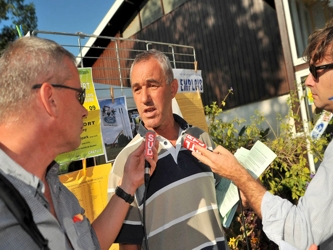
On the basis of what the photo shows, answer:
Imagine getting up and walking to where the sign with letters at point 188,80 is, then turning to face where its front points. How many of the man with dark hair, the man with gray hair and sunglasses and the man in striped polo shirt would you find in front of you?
3

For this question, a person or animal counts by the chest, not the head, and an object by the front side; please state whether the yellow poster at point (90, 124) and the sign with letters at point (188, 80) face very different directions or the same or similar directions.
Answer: same or similar directions

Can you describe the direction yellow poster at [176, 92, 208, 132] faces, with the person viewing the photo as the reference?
facing the viewer

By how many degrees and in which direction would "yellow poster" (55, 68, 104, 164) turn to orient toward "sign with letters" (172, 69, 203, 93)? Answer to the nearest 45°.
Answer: approximately 135° to its left

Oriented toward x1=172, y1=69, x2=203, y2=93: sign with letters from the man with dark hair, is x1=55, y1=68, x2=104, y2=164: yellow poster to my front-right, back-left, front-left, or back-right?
front-left

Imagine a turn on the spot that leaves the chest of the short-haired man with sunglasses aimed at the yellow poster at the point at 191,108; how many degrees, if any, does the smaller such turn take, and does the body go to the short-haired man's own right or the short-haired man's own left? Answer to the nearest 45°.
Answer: approximately 90° to the short-haired man's own left

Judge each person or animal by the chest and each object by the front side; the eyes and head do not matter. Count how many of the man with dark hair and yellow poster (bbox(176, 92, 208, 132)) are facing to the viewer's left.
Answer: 1

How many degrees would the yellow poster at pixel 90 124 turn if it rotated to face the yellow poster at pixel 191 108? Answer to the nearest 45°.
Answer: approximately 135° to its left

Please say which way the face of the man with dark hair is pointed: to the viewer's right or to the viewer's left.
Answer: to the viewer's left

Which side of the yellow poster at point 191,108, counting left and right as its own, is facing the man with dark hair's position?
front

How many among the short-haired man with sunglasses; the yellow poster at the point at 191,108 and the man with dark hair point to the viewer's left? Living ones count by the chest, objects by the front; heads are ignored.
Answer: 1

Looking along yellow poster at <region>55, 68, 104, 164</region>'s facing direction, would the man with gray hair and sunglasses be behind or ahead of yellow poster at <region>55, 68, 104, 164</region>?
ahead

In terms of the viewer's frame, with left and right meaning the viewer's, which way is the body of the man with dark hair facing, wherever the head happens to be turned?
facing to the left of the viewer

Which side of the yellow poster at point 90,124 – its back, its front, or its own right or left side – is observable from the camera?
front

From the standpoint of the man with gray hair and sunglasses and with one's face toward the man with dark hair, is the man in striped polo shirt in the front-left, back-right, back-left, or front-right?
front-left
